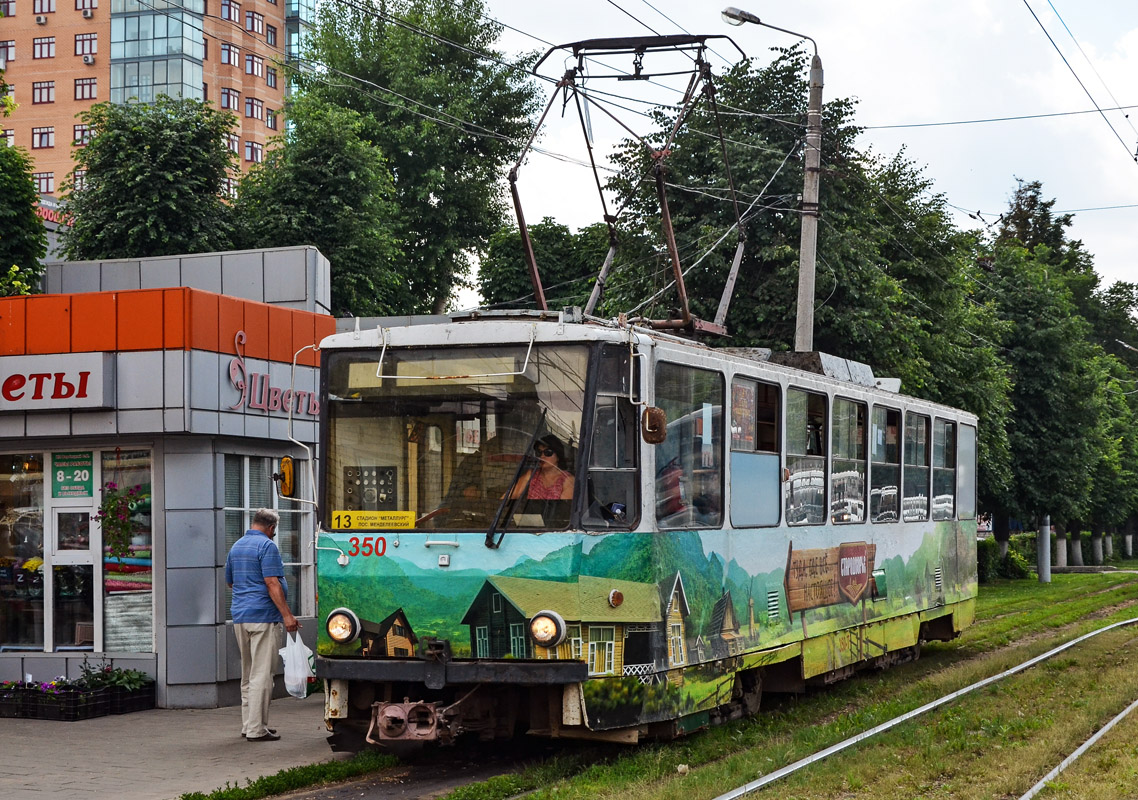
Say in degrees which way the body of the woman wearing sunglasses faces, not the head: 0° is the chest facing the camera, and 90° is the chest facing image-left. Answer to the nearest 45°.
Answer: approximately 45°

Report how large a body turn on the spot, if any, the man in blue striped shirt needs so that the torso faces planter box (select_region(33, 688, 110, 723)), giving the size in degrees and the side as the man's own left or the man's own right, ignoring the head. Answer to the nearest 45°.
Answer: approximately 90° to the man's own left

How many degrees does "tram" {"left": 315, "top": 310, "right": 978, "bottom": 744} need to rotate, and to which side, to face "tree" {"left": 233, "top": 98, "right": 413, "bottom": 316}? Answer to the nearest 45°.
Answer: approximately 135° to its right

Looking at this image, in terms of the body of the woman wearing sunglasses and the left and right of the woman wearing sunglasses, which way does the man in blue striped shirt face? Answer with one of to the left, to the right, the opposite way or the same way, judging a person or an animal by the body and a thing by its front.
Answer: the opposite way

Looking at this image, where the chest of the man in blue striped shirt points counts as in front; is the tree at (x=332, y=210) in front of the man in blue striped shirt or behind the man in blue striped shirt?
in front

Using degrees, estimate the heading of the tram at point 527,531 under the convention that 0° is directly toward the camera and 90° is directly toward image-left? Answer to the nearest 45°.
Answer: approximately 45°

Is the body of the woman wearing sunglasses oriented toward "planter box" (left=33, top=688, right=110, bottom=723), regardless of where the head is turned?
no

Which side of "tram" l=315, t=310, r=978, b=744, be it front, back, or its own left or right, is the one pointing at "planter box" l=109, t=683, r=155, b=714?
front

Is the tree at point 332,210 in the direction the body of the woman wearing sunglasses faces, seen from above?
no

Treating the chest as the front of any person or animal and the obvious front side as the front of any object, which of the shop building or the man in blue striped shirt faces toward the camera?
the shop building

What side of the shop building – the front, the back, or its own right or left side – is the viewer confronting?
front

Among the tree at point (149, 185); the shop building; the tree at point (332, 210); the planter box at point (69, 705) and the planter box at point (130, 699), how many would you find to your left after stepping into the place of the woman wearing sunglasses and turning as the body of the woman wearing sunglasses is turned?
0

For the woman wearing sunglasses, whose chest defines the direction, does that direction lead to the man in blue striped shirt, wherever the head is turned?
no

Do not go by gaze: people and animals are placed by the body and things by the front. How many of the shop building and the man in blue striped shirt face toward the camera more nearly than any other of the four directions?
1

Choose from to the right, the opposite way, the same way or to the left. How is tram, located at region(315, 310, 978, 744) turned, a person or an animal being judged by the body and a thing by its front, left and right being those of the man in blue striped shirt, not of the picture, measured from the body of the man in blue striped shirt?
the opposite way
